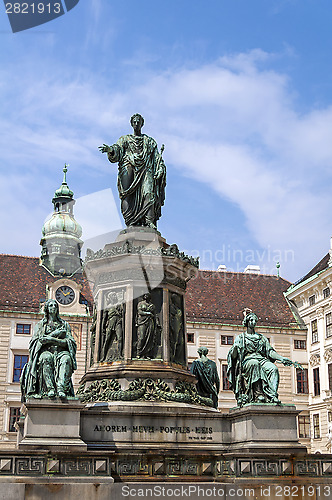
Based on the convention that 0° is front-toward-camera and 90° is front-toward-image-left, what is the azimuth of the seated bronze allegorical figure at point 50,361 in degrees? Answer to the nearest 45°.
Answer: approximately 0°

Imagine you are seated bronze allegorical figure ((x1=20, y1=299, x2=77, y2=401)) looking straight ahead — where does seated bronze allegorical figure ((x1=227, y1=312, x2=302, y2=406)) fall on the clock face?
seated bronze allegorical figure ((x1=227, y1=312, x2=302, y2=406)) is roughly at 9 o'clock from seated bronze allegorical figure ((x1=20, y1=299, x2=77, y2=401)).
